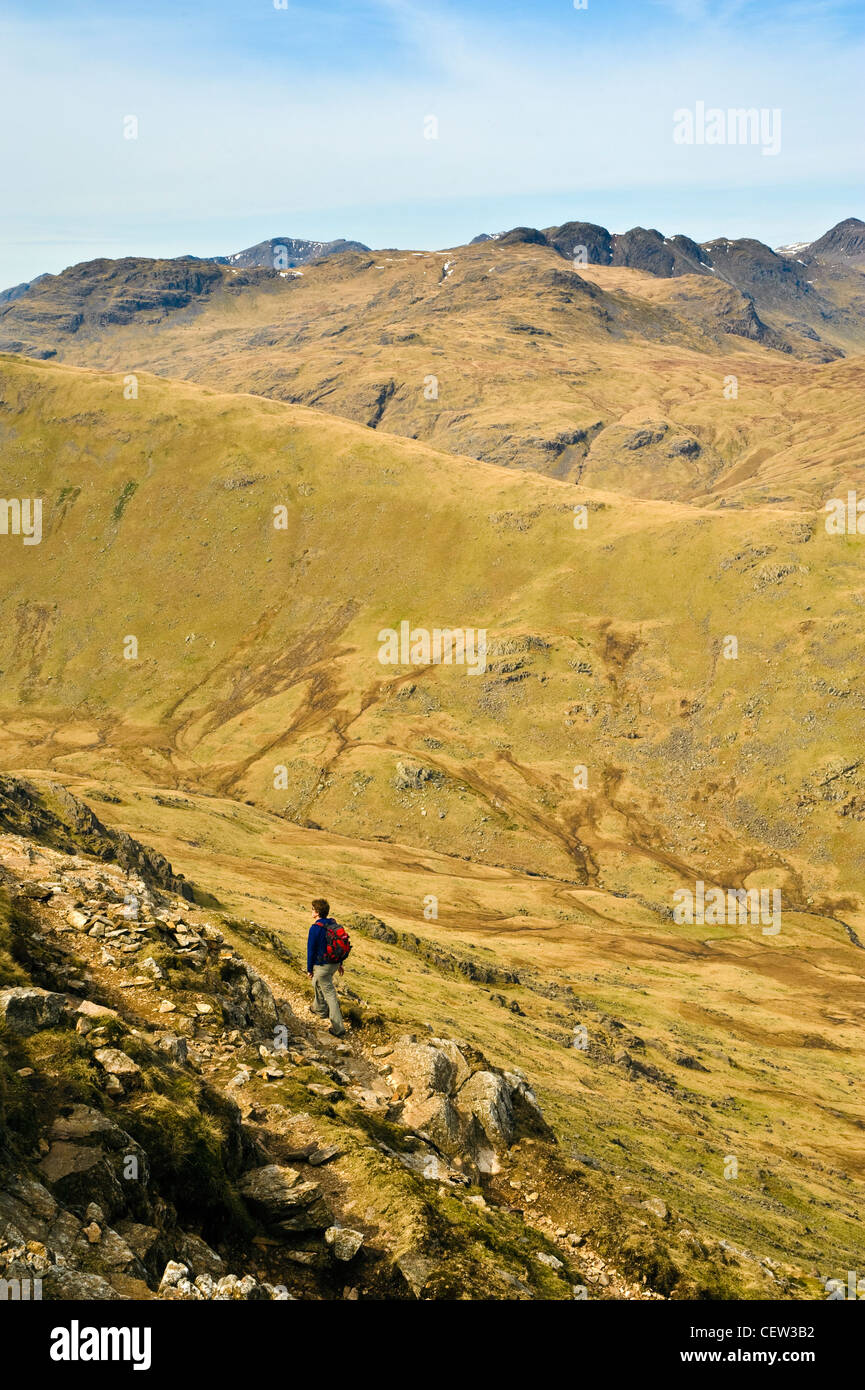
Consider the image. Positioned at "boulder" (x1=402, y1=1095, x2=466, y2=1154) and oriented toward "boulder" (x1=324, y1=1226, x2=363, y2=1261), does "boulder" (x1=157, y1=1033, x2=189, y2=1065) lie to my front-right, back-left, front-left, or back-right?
front-right

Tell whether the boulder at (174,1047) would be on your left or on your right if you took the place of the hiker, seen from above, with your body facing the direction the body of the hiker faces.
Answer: on your left

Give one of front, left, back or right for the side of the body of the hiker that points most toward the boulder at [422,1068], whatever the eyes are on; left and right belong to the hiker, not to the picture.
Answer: back
